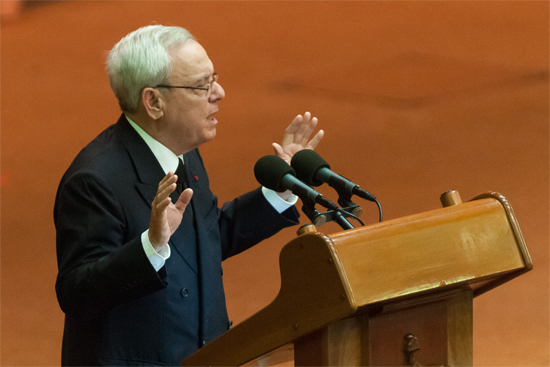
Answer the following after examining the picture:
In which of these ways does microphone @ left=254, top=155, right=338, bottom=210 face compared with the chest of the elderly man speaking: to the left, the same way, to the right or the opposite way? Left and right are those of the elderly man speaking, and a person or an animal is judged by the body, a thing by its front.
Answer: the opposite way

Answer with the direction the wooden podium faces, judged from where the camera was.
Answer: facing the viewer and to the right of the viewer

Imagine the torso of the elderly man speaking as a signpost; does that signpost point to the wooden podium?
yes

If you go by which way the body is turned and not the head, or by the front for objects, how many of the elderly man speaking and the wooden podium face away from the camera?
0

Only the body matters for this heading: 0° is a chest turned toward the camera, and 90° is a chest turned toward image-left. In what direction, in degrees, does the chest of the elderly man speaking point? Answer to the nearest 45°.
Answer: approximately 315°

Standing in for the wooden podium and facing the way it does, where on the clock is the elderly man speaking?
The elderly man speaking is roughly at 6 o'clock from the wooden podium.

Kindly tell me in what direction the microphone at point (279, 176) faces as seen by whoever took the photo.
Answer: facing away from the viewer and to the left of the viewer

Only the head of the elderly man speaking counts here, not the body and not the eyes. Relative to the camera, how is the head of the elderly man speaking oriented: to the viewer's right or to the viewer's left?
to the viewer's right
